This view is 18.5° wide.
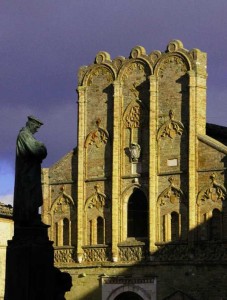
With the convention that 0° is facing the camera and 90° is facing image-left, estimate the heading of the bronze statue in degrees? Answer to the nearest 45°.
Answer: approximately 270°

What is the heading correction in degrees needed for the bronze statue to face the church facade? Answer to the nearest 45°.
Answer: approximately 90° to its left
